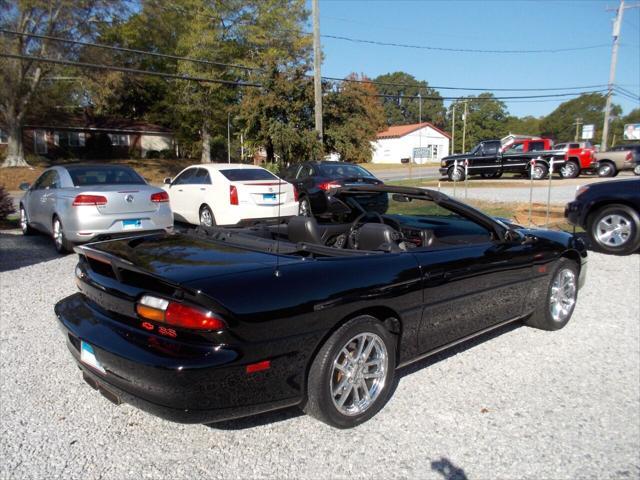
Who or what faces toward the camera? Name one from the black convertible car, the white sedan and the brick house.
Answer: the brick house

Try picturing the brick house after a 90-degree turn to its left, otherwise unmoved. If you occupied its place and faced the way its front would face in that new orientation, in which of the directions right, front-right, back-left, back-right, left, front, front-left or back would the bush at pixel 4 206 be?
right

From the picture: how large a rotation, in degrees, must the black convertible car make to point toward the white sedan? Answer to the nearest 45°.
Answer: approximately 45° to its left

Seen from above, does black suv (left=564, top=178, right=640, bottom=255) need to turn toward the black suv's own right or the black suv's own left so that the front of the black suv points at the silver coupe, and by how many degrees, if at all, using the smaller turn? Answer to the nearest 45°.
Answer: approximately 45° to the black suv's own left

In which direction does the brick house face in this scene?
toward the camera

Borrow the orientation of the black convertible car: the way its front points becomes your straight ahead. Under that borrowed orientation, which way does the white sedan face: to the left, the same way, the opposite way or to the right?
to the left

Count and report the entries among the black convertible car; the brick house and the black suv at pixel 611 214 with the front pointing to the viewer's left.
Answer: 1

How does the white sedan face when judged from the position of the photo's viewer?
facing away from the viewer and to the left of the viewer

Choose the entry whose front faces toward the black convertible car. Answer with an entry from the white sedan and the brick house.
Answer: the brick house

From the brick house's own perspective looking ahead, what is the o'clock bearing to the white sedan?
The white sedan is roughly at 12 o'clock from the brick house.

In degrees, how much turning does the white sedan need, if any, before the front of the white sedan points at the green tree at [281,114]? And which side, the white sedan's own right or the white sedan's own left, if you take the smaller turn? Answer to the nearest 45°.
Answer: approximately 45° to the white sedan's own right

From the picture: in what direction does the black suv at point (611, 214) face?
to the viewer's left

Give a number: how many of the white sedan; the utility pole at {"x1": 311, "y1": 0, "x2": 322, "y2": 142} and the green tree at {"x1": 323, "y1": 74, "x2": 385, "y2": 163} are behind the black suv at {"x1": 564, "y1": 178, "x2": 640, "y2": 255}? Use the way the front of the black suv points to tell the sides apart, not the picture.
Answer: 0

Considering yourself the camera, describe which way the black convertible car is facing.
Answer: facing away from the viewer and to the right of the viewer

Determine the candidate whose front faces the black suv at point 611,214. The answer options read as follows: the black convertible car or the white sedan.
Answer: the black convertible car

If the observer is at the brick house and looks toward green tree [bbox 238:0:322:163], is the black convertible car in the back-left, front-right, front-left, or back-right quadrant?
front-right

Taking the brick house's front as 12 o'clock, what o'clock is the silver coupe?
The silver coupe is roughly at 12 o'clock from the brick house.
